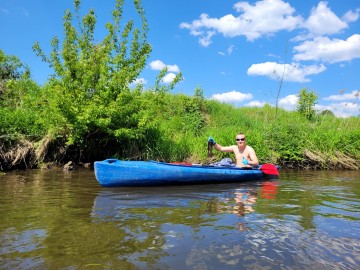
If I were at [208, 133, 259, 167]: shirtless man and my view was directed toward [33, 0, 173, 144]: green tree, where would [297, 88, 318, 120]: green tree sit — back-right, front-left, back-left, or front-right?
back-right

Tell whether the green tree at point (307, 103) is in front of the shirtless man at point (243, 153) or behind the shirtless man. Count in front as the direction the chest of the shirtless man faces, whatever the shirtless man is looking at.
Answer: behind

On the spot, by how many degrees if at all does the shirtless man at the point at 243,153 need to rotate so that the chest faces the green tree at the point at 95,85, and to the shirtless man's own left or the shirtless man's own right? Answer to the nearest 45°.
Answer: approximately 45° to the shirtless man's own right

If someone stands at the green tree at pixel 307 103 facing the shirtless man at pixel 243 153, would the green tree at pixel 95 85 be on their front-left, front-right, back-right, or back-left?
front-right

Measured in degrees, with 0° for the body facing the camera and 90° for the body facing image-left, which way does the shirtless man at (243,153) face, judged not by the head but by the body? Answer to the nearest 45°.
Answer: approximately 45°
